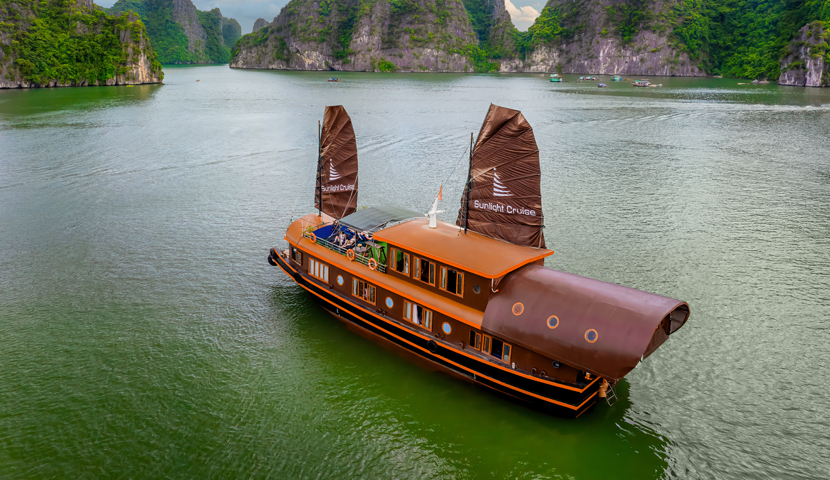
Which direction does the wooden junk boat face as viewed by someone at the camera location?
facing away from the viewer and to the left of the viewer
